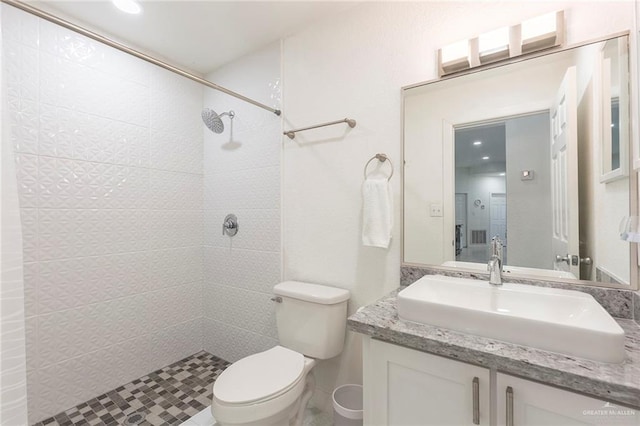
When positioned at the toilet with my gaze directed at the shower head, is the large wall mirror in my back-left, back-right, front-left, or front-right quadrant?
back-right

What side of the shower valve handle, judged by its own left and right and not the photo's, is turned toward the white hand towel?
left

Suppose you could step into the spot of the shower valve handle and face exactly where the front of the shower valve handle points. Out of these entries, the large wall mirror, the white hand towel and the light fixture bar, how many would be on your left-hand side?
3

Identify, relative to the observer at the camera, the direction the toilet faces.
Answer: facing the viewer and to the left of the viewer

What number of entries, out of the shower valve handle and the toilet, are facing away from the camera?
0

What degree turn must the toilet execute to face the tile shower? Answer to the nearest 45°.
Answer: approximately 90° to its right

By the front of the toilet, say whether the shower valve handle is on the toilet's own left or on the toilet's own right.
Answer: on the toilet's own right

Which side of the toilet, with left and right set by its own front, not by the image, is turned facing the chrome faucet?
left

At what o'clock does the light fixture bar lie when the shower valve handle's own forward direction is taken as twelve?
The light fixture bar is roughly at 9 o'clock from the shower valve handle.
